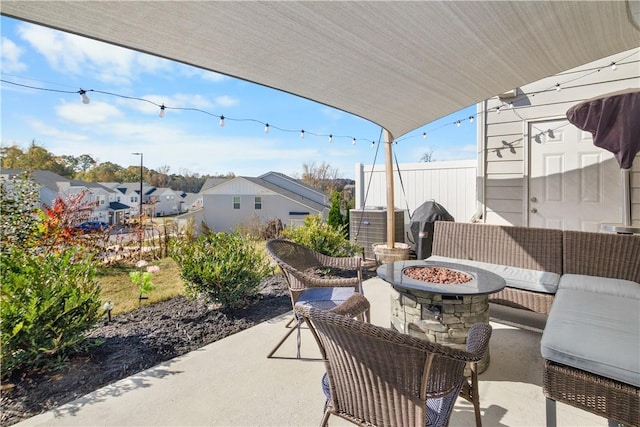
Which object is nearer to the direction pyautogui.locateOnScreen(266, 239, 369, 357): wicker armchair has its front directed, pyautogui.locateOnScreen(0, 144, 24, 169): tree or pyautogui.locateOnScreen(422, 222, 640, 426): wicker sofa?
the wicker sofa

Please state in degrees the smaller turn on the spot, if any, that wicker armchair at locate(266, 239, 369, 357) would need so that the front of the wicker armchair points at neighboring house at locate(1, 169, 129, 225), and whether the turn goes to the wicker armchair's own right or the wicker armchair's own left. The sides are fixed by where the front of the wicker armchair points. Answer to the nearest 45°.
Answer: approximately 135° to the wicker armchair's own left

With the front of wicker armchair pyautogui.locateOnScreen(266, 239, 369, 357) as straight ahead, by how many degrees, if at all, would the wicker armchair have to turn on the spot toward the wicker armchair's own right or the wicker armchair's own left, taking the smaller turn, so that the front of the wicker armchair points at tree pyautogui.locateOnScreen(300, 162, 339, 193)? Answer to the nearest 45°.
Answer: approximately 90° to the wicker armchair's own left

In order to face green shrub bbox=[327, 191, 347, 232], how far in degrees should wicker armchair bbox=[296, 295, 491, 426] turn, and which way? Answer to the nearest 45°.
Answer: approximately 45° to its left

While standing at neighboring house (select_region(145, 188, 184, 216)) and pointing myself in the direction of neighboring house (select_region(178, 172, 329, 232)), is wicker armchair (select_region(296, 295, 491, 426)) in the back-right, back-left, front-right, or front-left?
front-right

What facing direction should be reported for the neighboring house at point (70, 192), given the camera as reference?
facing the viewer and to the right of the viewer

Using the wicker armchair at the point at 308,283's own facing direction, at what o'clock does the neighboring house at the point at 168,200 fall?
The neighboring house is roughly at 8 o'clock from the wicker armchair.

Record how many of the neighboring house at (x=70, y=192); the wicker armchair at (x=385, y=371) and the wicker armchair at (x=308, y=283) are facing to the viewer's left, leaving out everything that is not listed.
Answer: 0

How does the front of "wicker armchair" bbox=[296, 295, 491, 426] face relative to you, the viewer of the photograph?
facing away from the viewer and to the right of the viewer

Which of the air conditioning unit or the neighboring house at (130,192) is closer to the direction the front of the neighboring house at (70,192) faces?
the air conditioning unit

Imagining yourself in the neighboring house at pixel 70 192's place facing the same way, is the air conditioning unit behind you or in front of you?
in front

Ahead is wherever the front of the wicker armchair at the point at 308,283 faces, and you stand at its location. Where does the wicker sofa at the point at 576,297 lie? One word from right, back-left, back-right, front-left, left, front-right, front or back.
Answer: front

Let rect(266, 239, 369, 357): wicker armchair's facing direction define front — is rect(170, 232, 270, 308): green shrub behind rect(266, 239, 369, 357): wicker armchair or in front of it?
behind

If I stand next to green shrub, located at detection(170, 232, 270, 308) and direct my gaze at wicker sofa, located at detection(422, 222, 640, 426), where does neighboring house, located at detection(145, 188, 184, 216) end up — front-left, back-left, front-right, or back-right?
back-left

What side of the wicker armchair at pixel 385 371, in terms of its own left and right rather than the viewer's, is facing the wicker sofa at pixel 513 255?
front

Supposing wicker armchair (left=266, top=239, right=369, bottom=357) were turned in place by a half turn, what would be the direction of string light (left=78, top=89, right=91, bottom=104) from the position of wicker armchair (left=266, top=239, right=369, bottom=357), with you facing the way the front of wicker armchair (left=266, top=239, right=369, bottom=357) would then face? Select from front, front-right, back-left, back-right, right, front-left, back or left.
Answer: front

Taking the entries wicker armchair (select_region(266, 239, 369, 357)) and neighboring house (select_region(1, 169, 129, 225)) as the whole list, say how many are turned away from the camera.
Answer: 0

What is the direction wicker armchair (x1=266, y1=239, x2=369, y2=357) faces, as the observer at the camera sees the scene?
facing to the right of the viewer

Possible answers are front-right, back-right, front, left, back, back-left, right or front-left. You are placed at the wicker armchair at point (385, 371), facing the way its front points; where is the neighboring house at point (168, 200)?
left

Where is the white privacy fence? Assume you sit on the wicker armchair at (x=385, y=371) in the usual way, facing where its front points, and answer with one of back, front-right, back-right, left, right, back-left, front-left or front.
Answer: front-left
